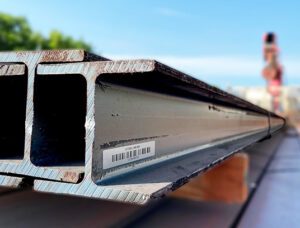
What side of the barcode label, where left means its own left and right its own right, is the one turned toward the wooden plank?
left

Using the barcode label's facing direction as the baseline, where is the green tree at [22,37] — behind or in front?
behind

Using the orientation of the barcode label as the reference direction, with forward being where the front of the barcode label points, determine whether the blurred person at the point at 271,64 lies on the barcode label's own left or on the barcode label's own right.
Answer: on the barcode label's own left
